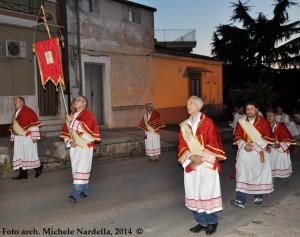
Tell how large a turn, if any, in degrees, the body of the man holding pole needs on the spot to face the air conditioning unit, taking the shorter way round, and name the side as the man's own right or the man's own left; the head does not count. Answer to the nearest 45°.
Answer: approximately 135° to the man's own right

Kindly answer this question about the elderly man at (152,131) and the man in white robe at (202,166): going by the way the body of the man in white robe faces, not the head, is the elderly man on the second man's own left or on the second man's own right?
on the second man's own right

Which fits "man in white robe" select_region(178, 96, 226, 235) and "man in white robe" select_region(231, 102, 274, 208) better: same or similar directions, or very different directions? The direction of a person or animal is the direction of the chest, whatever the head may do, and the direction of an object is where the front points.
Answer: same or similar directions

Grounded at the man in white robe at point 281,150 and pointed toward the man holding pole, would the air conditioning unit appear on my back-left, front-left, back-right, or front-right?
front-right

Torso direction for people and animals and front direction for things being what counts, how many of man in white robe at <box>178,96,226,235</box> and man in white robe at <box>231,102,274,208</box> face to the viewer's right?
0

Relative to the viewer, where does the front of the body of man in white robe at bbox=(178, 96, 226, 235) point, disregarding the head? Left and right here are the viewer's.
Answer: facing the viewer and to the left of the viewer

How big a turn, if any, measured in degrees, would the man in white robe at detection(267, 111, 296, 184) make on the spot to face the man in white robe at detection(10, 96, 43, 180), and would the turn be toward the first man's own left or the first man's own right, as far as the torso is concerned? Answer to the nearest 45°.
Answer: approximately 45° to the first man's own right

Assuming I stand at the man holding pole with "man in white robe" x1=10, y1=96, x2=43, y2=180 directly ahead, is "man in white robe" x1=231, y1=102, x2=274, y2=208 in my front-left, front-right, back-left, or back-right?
back-right

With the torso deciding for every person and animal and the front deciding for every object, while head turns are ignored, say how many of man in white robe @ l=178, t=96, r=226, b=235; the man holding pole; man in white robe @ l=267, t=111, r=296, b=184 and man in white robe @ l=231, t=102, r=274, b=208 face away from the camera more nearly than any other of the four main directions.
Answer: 0

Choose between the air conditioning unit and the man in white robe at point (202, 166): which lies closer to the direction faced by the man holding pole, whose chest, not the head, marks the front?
the man in white robe

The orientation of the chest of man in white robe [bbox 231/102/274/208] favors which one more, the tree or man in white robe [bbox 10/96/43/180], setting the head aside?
the man in white robe

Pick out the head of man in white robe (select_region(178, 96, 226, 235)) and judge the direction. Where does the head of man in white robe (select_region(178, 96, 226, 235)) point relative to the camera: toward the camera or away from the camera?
toward the camera
